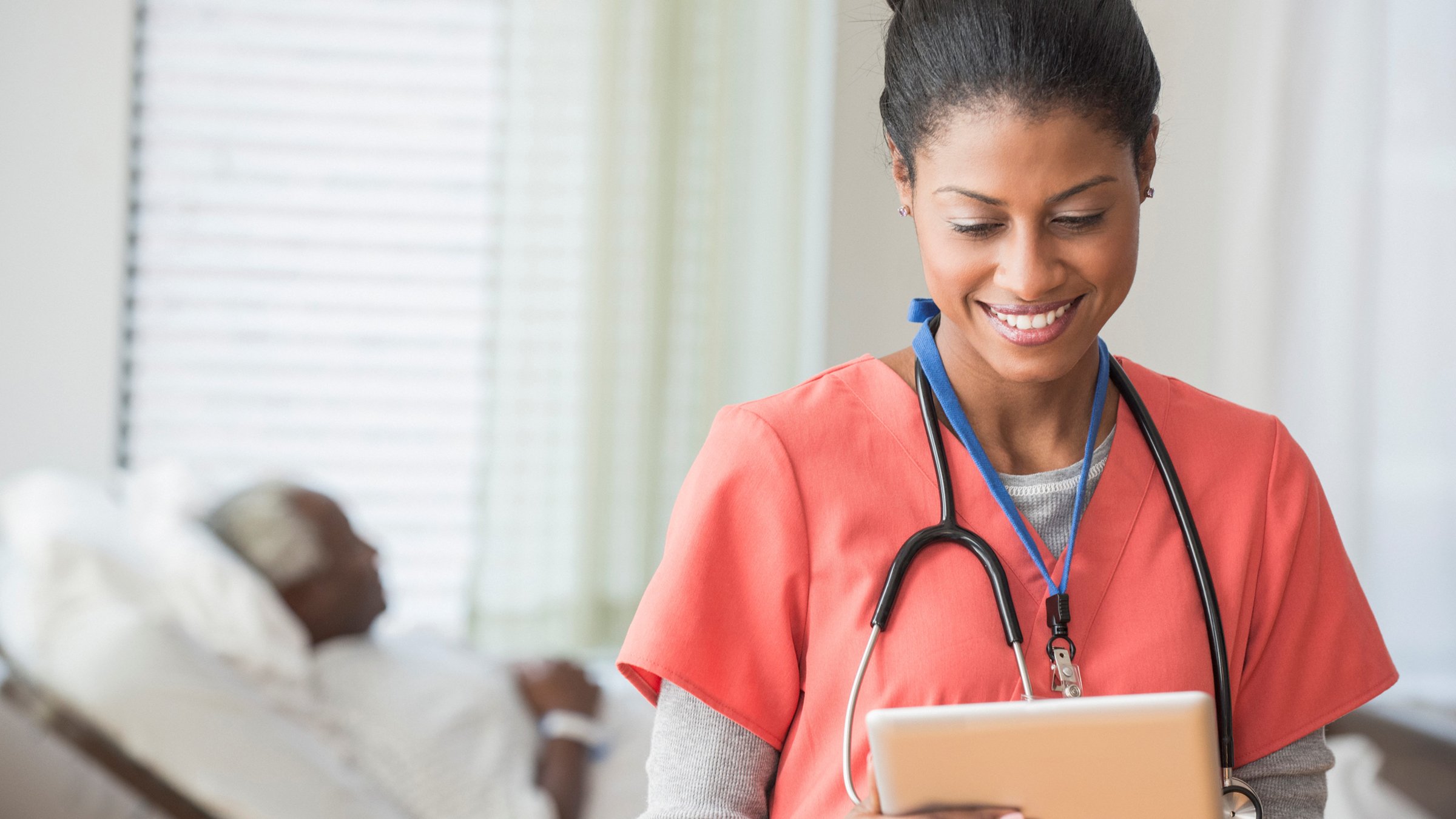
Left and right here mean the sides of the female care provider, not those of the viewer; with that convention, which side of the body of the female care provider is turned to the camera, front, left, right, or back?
front

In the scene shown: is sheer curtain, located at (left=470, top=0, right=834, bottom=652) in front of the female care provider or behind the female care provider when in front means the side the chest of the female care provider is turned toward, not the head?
behind

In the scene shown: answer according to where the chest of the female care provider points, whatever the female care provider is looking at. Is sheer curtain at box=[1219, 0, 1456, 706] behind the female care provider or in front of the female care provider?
behind

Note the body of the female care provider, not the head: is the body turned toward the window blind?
no

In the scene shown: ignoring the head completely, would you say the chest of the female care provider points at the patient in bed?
no

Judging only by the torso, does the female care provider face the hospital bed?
no
